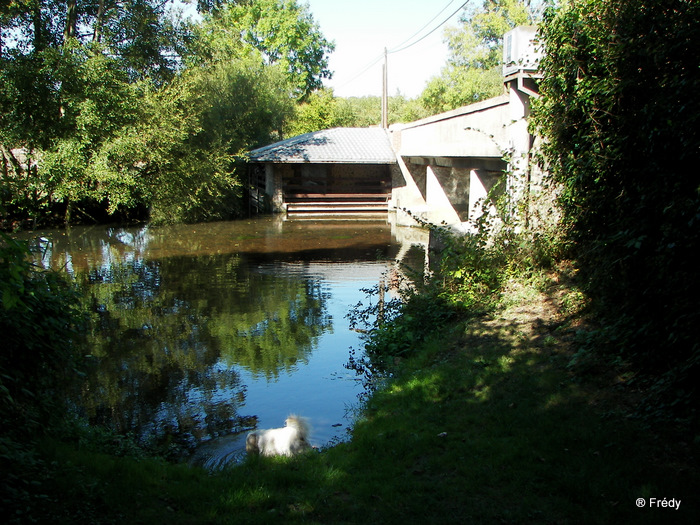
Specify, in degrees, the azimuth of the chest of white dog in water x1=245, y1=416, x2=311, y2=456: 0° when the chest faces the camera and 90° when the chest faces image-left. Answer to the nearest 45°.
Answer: approximately 270°

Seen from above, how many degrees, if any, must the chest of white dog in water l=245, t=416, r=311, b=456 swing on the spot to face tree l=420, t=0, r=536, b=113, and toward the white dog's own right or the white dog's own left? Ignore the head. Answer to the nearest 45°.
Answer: approximately 90° to the white dog's own left
